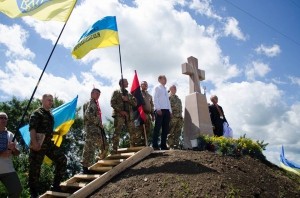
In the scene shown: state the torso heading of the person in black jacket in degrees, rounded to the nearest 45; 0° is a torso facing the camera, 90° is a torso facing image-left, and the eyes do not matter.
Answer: approximately 315°

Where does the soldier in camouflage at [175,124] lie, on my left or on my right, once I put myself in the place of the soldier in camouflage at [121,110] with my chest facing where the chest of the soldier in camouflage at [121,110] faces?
on my left

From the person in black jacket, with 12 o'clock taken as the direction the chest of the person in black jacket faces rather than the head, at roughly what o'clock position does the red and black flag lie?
The red and black flag is roughly at 3 o'clock from the person in black jacket.

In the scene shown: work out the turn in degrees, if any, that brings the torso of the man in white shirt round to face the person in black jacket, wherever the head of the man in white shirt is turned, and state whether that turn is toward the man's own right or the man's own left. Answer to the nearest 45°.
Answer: approximately 90° to the man's own left

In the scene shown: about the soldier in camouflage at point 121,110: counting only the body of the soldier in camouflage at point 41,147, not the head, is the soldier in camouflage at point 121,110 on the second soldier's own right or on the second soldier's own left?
on the second soldier's own left
